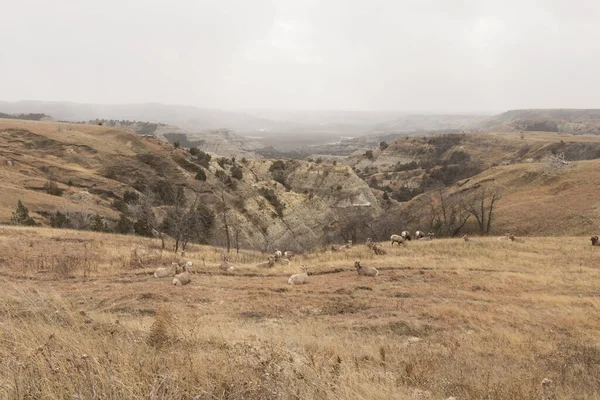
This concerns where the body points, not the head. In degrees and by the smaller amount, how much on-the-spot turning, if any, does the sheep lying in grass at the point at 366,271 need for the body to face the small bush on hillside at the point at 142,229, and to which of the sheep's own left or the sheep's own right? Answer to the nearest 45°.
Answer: approximately 45° to the sheep's own right

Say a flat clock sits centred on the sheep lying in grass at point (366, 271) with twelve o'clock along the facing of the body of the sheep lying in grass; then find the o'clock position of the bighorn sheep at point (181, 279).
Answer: The bighorn sheep is roughly at 11 o'clock from the sheep lying in grass.

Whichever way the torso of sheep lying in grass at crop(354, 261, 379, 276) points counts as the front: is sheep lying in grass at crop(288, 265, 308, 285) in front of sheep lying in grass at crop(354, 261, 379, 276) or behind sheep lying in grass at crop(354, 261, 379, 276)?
in front

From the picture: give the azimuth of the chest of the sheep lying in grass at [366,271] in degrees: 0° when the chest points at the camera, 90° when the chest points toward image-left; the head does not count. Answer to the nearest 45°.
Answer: approximately 90°
